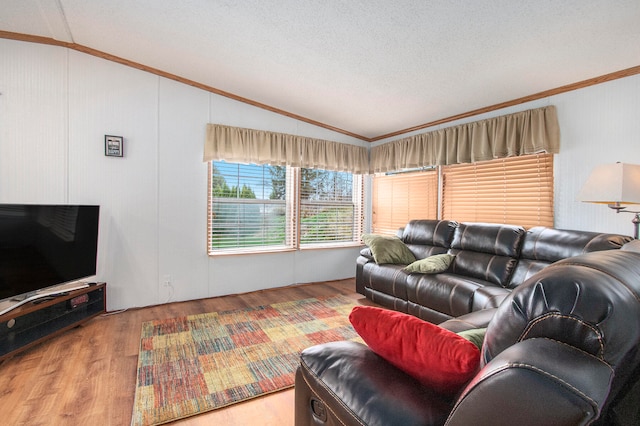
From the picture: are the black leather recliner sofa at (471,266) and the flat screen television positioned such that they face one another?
yes

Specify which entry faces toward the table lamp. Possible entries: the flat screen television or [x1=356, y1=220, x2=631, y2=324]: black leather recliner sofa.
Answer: the flat screen television

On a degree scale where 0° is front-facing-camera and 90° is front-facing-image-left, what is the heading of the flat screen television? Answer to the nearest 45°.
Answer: approximately 315°

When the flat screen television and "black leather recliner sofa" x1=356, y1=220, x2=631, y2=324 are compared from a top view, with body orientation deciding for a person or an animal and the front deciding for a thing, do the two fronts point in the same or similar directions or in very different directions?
very different directions

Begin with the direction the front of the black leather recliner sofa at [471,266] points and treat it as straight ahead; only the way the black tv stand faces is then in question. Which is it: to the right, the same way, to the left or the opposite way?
the opposite way

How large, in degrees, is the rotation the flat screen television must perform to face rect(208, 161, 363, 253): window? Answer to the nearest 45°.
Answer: approximately 45° to its left
